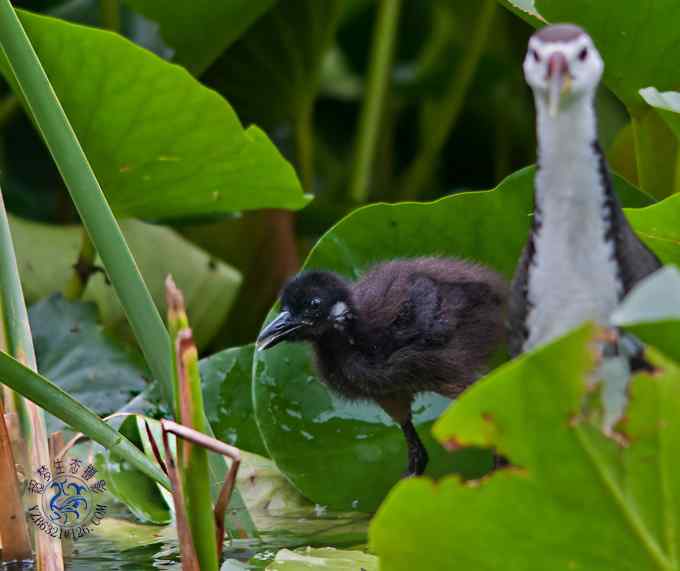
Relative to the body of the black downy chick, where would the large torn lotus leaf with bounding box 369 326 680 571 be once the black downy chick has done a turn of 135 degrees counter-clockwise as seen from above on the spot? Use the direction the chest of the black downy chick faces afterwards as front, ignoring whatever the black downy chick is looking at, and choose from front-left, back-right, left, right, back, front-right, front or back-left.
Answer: front-right

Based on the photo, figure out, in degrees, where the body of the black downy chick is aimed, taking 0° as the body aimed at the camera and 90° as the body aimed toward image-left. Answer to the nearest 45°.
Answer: approximately 90°

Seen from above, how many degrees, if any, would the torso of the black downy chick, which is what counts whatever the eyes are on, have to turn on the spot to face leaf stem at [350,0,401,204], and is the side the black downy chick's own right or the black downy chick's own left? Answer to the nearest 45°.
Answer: approximately 90° to the black downy chick's own right

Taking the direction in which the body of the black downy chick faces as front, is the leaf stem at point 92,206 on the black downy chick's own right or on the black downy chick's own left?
on the black downy chick's own left

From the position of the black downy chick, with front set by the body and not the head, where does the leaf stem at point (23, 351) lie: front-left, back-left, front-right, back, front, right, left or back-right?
front-left

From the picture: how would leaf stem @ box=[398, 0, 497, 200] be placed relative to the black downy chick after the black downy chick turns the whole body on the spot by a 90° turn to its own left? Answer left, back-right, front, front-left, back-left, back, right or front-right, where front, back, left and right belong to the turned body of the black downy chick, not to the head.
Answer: back
